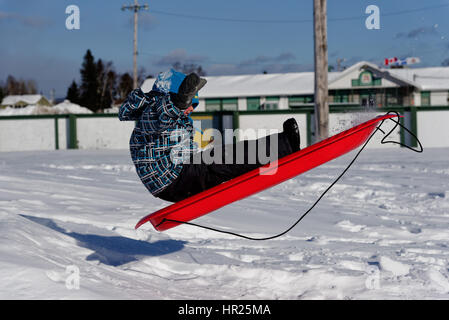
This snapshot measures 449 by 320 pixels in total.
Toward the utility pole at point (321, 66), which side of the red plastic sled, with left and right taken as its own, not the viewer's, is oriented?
left

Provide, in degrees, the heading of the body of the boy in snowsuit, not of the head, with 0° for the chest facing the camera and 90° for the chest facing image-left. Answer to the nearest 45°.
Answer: approximately 270°

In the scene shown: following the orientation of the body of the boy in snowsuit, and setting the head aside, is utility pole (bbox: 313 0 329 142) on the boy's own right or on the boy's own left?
on the boy's own left

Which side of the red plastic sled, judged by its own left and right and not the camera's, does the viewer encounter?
right

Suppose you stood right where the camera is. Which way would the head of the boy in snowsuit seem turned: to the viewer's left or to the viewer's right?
to the viewer's right
